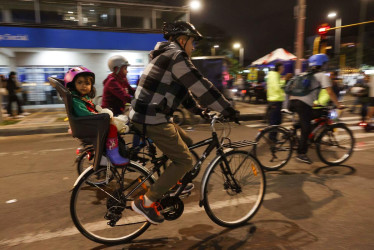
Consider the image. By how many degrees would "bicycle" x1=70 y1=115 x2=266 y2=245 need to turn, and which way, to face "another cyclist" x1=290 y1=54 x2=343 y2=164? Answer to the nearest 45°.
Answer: approximately 45° to its left

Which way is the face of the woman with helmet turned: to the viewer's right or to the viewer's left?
to the viewer's right

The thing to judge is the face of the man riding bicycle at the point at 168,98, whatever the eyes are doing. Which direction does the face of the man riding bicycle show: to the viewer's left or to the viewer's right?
to the viewer's right

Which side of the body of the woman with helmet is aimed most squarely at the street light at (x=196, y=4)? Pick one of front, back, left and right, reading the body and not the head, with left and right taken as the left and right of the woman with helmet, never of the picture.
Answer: left

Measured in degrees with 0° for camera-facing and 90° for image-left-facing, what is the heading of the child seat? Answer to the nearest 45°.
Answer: approximately 270°

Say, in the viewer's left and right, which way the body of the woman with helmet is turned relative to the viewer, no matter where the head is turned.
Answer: facing to the right of the viewer

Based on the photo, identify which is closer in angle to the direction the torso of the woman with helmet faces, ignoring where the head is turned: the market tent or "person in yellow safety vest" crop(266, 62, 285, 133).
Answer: the person in yellow safety vest

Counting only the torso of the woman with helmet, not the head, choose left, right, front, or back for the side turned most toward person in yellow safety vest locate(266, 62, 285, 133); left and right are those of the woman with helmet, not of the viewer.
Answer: front

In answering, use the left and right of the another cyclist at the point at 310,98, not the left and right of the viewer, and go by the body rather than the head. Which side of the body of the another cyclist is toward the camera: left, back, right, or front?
right

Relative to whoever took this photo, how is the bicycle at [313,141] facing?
facing to the right of the viewer

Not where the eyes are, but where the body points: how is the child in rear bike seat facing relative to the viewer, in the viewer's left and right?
facing to the right of the viewer

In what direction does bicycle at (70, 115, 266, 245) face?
to the viewer's right
